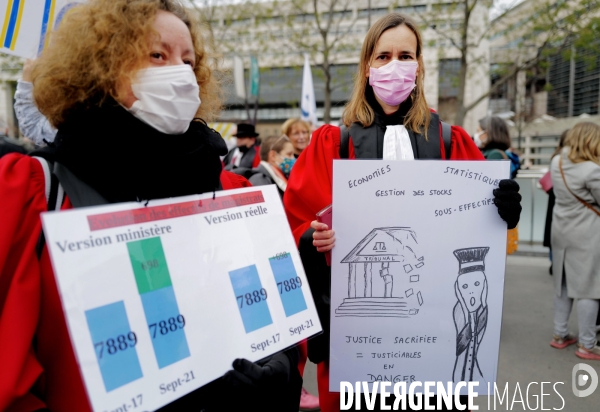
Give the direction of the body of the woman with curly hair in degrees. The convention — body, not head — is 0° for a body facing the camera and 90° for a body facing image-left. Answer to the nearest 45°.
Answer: approximately 315°

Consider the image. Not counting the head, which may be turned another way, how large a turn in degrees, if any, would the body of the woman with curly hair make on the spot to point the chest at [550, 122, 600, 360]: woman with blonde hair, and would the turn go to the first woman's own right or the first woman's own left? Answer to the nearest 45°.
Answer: approximately 90° to the first woman's own left

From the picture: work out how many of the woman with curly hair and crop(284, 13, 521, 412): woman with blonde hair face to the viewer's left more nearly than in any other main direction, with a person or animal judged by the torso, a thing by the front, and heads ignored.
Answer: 0

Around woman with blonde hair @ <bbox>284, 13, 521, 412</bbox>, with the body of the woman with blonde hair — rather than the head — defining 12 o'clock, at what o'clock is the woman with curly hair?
The woman with curly hair is roughly at 1 o'clock from the woman with blonde hair.

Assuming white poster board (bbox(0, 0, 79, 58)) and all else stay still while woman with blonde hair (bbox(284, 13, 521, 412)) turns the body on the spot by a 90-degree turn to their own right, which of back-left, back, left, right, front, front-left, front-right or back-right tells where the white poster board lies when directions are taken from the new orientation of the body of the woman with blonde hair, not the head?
front

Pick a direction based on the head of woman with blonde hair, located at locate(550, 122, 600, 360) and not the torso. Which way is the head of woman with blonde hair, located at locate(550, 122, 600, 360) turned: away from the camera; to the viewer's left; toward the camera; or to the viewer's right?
away from the camera

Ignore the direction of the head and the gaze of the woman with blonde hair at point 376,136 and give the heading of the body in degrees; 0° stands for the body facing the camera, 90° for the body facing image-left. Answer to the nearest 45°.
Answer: approximately 0°

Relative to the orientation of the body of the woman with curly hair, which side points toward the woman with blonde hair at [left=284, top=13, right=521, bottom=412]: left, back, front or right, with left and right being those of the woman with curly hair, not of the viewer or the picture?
left

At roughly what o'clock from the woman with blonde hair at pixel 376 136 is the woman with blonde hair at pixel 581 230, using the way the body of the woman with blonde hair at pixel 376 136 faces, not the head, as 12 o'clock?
the woman with blonde hair at pixel 581 230 is roughly at 7 o'clock from the woman with blonde hair at pixel 376 136.
